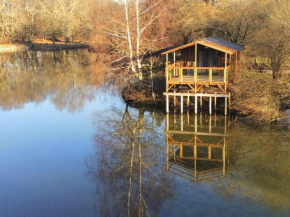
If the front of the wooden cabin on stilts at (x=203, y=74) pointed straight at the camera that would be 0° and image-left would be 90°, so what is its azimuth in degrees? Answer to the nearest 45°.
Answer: approximately 0°
